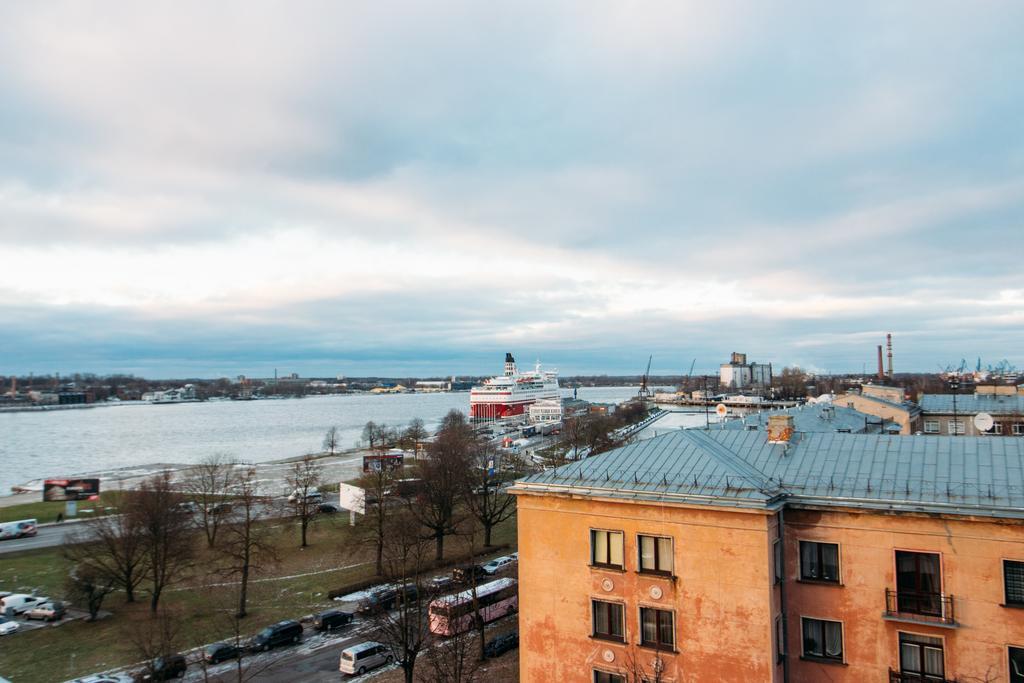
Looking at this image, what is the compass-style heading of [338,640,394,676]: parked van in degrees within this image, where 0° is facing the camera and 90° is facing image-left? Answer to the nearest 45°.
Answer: approximately 225°

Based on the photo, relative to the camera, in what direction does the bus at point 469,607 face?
facing away from the viewer and to the right of the viewer

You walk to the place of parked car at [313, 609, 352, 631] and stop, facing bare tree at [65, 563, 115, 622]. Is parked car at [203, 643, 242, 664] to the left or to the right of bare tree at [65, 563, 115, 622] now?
left

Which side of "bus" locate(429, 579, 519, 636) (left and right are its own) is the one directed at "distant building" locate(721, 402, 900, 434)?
front

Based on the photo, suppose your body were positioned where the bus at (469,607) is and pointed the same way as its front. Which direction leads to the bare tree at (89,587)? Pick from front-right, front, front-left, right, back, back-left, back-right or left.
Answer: back-left

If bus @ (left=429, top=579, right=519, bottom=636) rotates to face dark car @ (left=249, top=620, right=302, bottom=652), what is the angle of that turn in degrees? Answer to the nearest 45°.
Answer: approximately 135° to its left

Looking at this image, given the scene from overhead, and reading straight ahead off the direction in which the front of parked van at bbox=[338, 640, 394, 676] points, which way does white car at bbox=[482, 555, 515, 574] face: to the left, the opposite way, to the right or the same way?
the opposite way
